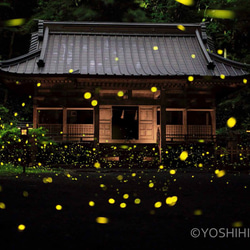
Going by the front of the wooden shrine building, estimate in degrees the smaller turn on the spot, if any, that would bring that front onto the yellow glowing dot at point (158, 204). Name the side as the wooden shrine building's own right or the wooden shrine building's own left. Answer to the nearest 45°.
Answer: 0° — it already faces it

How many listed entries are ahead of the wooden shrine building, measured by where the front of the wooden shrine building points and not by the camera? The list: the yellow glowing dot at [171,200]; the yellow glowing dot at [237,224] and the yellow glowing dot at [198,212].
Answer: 3

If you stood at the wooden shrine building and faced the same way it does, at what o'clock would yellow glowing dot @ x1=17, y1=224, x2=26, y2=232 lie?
The yellow glowing dot is roughly at 12 o'clock from the wooden shrine building.

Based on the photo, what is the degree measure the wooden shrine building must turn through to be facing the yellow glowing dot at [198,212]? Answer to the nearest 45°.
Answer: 0° — it already faces it

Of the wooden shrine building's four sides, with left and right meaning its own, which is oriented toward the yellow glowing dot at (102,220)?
front

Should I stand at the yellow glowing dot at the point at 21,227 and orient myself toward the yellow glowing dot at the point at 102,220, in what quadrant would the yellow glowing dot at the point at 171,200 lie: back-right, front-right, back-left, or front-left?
front-left

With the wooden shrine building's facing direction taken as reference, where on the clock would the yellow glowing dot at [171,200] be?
The yellow glowing dot is roughly at 12 o'clock from the wooden shrine building.

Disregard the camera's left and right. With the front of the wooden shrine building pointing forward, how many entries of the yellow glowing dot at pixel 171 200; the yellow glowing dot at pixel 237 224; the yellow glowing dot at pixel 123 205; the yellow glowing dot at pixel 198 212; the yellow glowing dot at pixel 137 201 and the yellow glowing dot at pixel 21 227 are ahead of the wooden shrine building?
6

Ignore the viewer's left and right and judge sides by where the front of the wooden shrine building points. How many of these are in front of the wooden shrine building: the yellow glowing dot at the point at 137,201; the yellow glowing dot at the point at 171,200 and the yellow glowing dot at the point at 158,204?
3

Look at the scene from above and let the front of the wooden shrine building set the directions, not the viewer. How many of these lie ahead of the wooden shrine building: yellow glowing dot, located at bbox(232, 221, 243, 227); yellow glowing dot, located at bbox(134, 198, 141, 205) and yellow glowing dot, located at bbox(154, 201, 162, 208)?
3

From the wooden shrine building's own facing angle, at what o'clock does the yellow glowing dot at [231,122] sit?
The yellow glowing dot is roughly at 10 o'clock from the wooden shrine building.

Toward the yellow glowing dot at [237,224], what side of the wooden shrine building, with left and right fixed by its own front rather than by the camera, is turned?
front

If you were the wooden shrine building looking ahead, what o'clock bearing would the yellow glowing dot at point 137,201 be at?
The yellow glowing dot is roughly at 12 o'clock from the wooden shrine building.

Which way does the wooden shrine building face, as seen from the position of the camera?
facing the viewer
